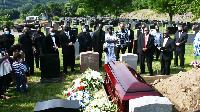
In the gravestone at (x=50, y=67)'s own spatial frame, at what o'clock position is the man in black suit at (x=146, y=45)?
The man in black suit is roughly at 9 o'clock from the gravestone.

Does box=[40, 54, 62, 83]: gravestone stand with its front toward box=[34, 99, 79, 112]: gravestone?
yes

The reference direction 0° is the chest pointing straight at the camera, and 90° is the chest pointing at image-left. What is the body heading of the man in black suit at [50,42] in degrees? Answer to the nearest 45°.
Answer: approximately 315°

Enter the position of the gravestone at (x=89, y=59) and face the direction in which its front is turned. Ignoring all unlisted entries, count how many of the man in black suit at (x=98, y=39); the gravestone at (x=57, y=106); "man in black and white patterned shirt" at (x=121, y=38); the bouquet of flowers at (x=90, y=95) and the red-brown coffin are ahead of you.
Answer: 3

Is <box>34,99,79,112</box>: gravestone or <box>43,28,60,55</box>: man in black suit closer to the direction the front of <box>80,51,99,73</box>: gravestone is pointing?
the gravestone

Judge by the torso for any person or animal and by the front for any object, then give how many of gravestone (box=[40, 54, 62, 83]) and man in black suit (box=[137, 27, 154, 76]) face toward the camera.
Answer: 2

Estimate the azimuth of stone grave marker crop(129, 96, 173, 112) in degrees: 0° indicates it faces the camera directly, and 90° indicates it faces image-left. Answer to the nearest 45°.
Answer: approximately 0°

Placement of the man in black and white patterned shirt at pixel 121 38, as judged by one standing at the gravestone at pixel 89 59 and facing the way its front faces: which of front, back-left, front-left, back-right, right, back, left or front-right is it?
back-left

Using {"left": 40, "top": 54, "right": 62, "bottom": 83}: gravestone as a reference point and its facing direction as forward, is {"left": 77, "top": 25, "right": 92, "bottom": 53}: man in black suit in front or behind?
behind

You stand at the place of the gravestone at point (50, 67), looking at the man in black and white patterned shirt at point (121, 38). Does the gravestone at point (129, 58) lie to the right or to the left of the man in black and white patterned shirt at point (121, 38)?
right
